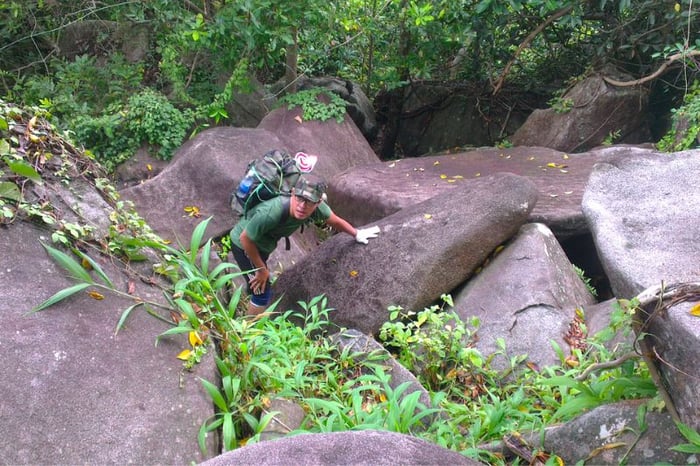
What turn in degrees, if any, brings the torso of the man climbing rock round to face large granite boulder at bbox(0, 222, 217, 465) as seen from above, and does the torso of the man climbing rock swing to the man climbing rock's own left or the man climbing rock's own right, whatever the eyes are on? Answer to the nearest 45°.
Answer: approximately 45° to the man climbing rock's own right

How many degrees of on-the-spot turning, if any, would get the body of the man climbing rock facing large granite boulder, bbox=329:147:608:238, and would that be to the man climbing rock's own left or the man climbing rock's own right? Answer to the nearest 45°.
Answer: approximately 90° to the man climbing rock's own left

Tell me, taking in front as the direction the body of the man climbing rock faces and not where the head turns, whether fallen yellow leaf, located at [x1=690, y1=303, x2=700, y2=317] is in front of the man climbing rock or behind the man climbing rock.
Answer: in front

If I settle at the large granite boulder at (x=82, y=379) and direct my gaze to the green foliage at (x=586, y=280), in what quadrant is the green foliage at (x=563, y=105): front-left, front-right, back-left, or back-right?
front-left

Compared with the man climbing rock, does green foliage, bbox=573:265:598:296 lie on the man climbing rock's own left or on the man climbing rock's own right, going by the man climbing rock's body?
on the man climbing rock's own left

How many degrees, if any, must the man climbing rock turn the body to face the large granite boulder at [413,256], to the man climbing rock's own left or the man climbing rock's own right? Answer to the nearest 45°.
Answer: approximately 45° to the man climbing rock's own left

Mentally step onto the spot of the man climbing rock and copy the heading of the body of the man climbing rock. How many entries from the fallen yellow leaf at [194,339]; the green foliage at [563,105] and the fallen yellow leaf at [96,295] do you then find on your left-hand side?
1

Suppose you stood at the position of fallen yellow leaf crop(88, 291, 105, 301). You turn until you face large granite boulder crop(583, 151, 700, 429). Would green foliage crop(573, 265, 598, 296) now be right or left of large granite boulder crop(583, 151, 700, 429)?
left

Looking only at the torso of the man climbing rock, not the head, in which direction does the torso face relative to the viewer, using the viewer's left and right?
facing the viewer and to the right of the viewer

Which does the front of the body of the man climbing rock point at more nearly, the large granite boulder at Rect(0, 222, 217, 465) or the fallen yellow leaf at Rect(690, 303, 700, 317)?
the fallen yellow leaf

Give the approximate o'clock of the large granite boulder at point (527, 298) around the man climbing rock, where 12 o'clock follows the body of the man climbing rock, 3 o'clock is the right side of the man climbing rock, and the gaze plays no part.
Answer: The large granite boulder is roughly at 11 o'clock from the man climbing rock.

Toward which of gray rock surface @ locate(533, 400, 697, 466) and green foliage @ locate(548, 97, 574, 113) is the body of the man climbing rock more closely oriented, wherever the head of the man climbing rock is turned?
the gray rock surface

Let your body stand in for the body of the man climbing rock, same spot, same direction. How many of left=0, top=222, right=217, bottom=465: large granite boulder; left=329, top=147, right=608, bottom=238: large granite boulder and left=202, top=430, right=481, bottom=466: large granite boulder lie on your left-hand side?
1

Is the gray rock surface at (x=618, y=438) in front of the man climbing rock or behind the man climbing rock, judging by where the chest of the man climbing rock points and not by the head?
in front

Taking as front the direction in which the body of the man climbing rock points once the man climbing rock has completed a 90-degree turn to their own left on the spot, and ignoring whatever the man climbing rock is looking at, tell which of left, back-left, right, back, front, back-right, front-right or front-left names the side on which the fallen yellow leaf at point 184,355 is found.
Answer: back-right

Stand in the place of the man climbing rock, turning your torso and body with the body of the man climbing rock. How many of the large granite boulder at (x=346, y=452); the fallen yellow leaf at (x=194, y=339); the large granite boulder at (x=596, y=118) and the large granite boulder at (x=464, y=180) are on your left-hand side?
2

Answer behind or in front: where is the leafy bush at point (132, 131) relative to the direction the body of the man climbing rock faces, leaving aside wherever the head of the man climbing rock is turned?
behind

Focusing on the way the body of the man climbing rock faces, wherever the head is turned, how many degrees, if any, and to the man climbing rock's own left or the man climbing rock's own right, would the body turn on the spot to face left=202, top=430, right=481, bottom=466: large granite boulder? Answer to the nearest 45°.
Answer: approximately 45° to the man climbing rock's own right
